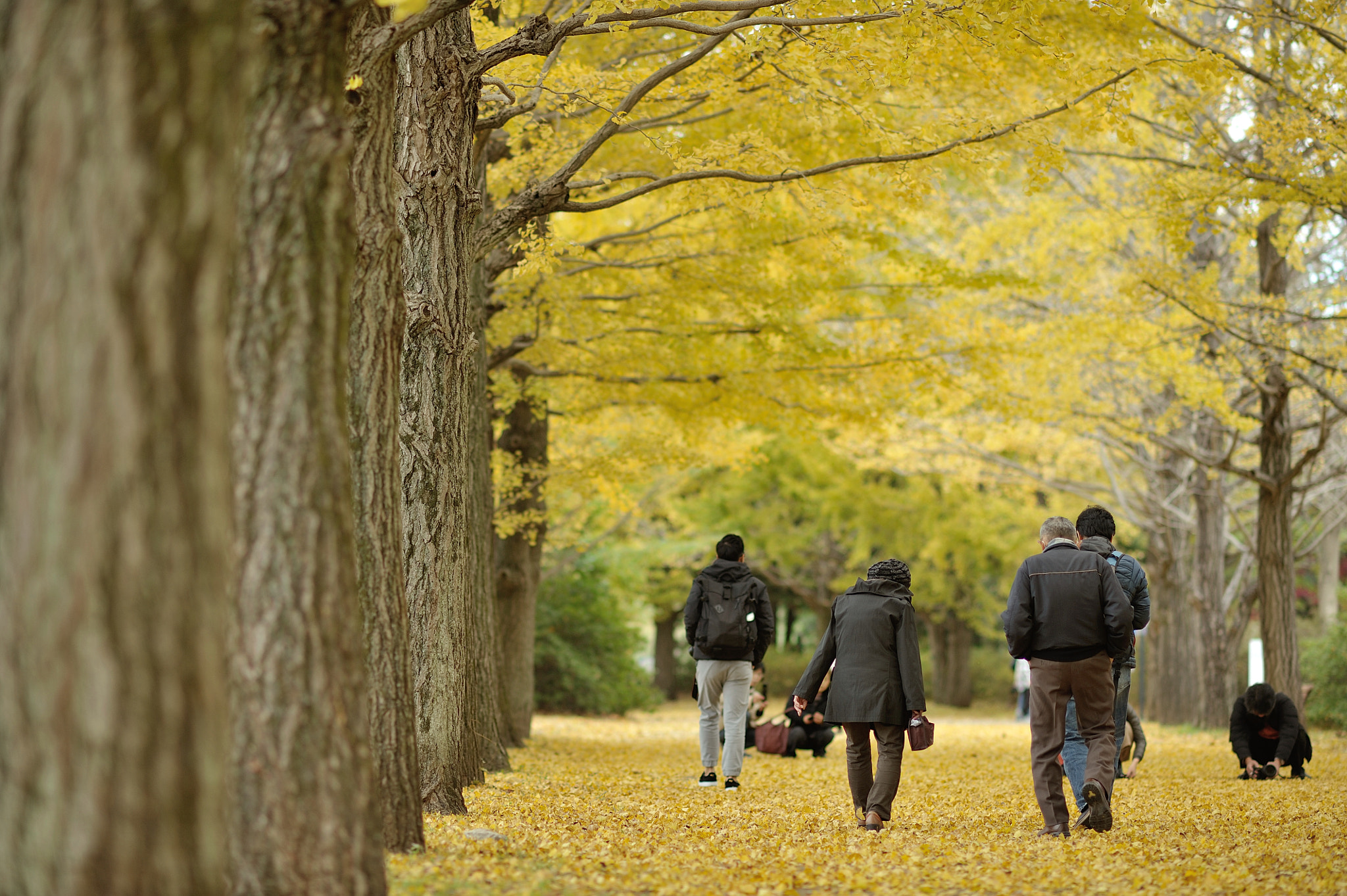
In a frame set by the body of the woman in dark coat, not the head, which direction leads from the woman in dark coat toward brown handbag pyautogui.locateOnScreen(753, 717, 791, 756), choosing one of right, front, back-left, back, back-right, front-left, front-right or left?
front

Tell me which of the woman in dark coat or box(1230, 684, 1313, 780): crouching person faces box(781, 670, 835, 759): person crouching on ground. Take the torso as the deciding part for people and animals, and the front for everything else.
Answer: the woman in dark coat

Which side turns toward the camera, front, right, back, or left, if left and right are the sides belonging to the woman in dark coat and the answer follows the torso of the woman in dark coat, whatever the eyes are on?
back

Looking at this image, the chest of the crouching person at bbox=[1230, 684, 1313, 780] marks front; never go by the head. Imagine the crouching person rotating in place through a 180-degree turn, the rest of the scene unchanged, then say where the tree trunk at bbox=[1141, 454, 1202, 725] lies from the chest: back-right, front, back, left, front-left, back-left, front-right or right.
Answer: front

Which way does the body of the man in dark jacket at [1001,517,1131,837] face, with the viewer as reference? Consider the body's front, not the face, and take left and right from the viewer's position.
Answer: facing away from the viewer

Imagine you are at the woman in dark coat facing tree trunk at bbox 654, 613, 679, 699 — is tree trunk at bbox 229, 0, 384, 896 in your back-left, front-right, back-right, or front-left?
back-left

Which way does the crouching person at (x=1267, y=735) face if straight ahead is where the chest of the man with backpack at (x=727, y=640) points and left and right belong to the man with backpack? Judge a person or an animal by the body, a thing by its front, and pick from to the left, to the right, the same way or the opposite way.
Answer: the opposite way

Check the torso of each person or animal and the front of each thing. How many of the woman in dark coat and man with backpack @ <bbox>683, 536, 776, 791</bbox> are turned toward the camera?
0
